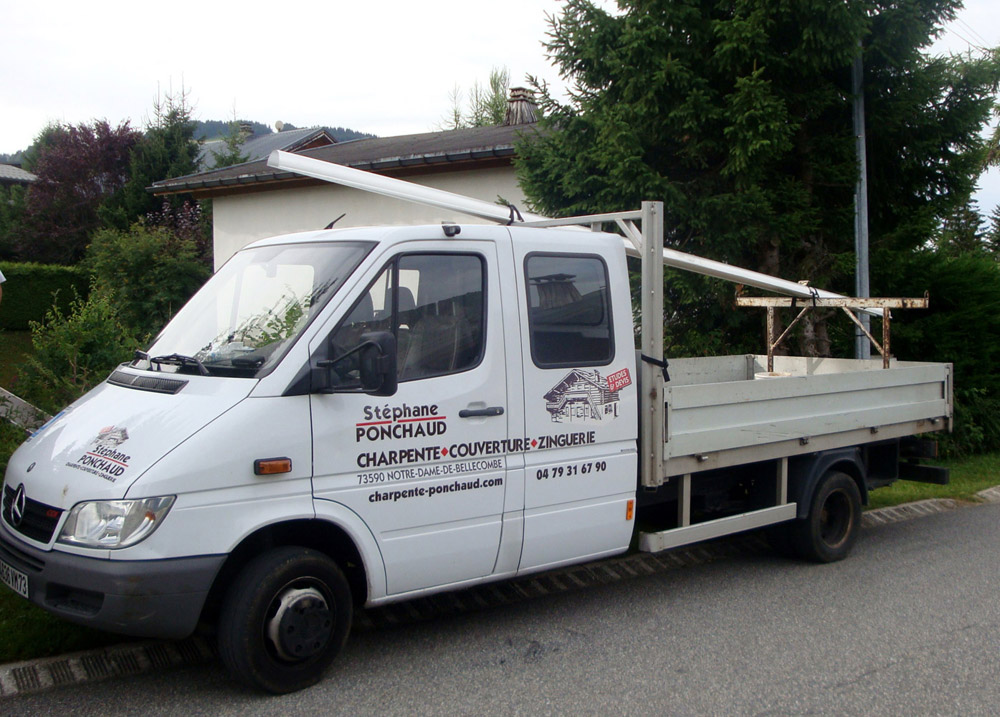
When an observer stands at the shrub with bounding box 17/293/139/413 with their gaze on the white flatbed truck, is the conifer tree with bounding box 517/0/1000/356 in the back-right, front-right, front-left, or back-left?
front-left

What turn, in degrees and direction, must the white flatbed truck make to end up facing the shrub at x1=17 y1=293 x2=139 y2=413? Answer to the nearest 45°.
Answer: approximately 90° to its right

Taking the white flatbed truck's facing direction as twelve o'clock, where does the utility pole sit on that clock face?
The utility pole is roughly at 6 o'clock from the white flatbed truck.

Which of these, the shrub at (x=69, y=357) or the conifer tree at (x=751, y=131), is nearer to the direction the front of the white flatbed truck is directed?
the shrub

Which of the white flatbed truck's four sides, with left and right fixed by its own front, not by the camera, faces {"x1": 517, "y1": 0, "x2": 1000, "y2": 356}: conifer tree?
back

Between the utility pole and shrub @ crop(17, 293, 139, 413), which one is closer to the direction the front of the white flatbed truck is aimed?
the shrub

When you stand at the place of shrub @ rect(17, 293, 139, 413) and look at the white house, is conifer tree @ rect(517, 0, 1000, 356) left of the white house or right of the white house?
right

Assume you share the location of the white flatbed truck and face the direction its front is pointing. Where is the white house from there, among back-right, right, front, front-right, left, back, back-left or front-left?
back-right

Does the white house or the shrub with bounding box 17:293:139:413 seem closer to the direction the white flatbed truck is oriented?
the shrub

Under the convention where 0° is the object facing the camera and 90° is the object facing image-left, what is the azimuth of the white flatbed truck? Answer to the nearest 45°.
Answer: approximately 45°
